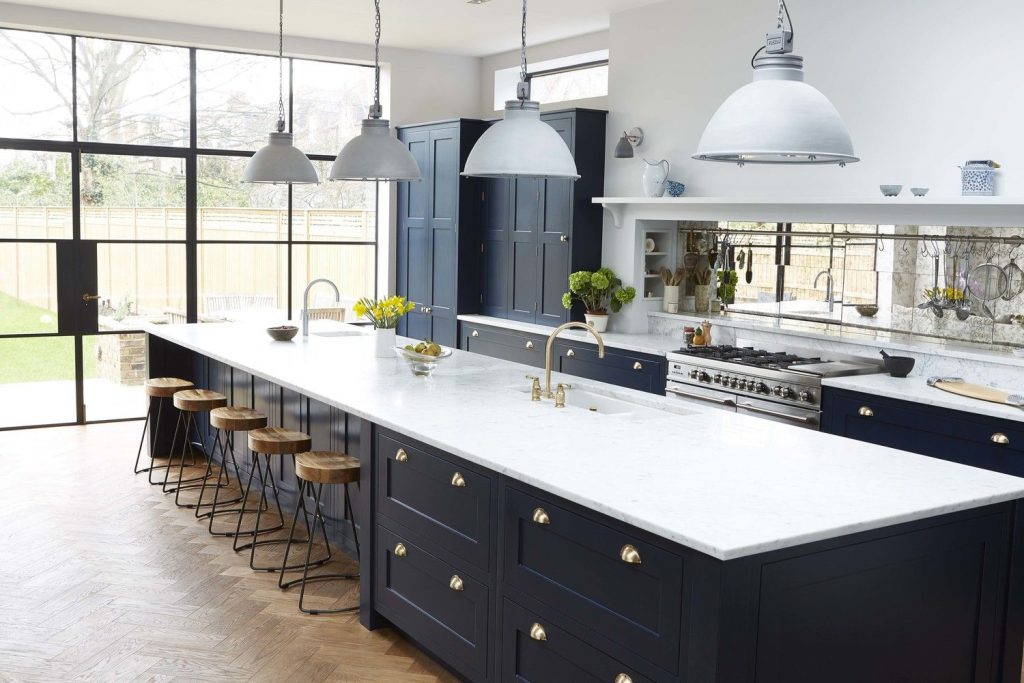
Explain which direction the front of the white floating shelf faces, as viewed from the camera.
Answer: facing the viewer and to the left of the viewer

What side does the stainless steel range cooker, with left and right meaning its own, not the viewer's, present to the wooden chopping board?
left

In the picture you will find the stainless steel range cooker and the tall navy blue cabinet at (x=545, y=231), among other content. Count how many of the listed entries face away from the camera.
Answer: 0

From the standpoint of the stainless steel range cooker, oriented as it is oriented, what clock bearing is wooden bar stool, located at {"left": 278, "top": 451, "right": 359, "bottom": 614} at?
The wooden bar stool is roughly at 12 o'clock from the stainless steel range cooker.

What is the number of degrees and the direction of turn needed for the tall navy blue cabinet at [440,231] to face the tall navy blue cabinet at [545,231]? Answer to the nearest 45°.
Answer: approximately 90° to its left

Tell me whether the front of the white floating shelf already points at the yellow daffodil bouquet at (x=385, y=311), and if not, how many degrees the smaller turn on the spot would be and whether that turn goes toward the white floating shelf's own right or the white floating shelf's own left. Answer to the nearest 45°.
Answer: approximately 45° to the white floating shelf's own right

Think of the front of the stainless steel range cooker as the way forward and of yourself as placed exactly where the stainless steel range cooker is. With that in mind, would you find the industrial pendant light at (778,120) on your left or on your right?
on your left

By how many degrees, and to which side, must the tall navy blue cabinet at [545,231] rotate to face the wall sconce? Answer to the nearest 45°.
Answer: approximately 90° to its left

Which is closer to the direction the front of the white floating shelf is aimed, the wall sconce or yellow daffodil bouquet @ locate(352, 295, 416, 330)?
the yellow daffodil bouquet

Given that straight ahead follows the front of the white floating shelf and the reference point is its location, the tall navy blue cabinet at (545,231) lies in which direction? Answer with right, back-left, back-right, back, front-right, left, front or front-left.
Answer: right

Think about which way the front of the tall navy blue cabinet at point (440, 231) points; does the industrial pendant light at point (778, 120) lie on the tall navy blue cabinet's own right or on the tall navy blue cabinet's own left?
on the tall navy blue cabinet's own left

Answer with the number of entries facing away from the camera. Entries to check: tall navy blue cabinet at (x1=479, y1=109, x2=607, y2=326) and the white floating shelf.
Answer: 0
